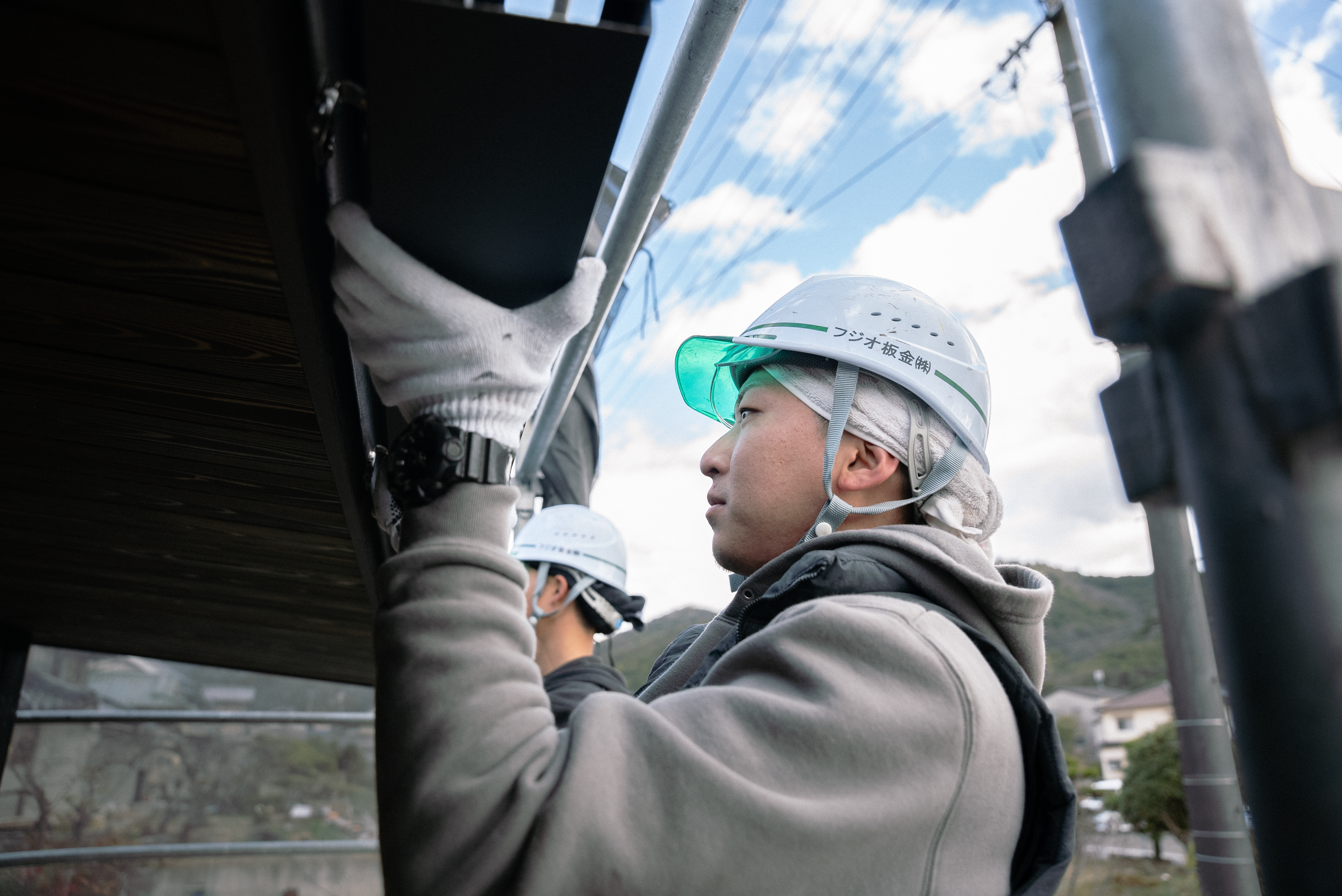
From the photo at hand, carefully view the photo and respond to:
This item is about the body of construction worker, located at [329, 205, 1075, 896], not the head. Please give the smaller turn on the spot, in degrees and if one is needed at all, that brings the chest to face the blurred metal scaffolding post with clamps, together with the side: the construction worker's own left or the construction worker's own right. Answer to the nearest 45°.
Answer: approximately 180°

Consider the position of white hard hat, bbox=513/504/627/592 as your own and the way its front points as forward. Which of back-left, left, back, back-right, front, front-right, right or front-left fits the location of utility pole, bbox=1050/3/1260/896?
back

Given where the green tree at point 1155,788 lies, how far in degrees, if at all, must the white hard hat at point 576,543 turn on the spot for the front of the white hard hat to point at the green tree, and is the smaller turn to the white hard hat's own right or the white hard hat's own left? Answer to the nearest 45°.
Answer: approximately 135° to the white hard hat's own right

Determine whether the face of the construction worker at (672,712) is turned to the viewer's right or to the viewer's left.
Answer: to the viewer's left

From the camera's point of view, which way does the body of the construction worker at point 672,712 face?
to the viewer's left

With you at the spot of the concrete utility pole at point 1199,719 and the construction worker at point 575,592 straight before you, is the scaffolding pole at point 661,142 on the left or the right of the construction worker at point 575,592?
left

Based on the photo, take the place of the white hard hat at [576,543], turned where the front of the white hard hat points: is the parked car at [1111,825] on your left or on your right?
on your right

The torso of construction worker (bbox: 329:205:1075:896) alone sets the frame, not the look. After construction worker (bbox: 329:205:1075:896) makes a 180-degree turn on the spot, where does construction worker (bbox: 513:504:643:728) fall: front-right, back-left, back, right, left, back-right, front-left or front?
left

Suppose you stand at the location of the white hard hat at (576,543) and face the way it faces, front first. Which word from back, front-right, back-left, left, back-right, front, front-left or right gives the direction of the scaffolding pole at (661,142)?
left

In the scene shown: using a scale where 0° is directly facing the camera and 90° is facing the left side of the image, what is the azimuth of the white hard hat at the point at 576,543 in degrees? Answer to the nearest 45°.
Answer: approximately 90°

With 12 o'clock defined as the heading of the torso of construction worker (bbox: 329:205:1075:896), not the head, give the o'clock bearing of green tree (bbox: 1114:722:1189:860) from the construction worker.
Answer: The green tree is roughly at 4 o'clock from the construction worker.

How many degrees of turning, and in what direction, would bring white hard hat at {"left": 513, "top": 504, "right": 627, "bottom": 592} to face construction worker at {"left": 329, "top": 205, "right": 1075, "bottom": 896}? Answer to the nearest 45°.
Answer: approximately 90° to its left
